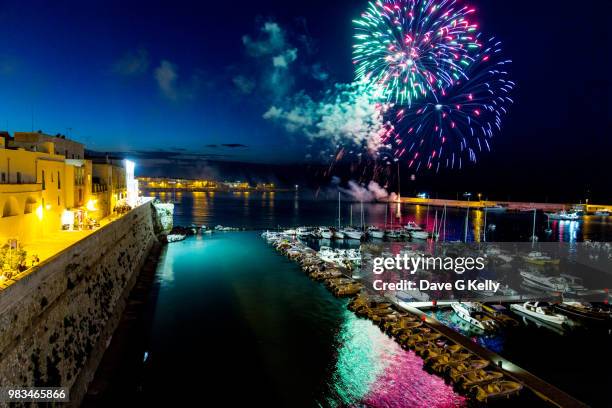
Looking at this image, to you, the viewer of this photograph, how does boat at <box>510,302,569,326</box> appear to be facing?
facing the viewer and to the right of the viewer

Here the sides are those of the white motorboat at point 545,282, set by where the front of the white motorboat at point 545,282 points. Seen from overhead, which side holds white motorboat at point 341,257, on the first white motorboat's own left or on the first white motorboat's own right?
on the first white motorboat's own left

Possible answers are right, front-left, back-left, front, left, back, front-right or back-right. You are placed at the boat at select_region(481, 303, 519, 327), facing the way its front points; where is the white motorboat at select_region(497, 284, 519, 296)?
back-left

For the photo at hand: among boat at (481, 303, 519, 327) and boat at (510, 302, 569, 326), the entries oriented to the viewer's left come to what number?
0

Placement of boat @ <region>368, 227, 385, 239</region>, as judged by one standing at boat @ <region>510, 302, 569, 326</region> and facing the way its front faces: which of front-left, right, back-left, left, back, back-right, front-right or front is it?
back

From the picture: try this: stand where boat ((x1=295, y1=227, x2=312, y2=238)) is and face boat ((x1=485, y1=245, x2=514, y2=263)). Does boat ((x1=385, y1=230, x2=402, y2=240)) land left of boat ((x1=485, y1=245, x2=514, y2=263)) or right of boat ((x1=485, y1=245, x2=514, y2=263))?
left

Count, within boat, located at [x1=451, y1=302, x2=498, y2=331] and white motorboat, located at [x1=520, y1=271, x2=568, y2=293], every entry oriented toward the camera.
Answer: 0

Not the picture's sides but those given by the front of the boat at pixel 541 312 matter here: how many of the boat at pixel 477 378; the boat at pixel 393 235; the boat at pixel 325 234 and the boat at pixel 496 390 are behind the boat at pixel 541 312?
2

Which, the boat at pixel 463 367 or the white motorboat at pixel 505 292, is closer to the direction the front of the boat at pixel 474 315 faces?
the white motorboat

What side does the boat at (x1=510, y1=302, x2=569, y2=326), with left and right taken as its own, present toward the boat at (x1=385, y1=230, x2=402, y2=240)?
back

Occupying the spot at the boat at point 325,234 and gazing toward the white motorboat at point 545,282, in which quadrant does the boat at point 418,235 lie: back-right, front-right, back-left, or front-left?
front-left
